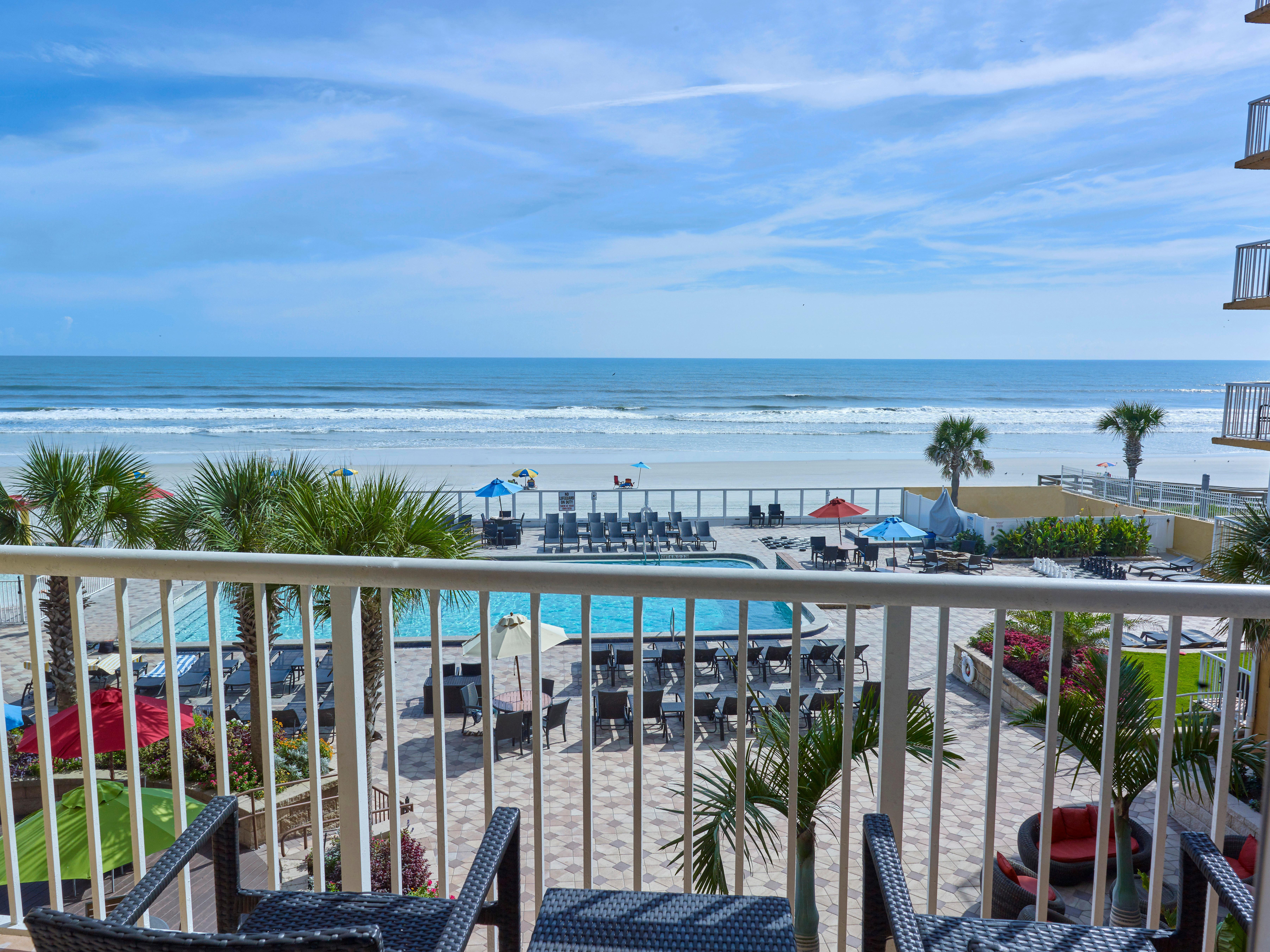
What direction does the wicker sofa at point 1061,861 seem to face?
toward the camera

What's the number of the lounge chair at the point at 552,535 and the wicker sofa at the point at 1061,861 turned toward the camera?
2

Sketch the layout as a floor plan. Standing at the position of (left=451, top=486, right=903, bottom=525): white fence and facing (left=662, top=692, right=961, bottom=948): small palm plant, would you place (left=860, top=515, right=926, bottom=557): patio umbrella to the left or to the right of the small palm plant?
left

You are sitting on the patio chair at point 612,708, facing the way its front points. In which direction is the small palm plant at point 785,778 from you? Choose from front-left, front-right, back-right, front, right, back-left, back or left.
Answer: back

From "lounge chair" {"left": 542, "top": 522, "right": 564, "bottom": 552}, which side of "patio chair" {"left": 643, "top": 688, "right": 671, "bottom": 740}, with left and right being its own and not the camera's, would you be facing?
front

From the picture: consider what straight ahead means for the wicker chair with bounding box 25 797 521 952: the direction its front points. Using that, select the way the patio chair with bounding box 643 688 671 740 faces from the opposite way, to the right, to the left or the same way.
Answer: the same way

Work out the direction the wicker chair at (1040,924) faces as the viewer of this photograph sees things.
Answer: facing away from the viewer and to the left of the viewer

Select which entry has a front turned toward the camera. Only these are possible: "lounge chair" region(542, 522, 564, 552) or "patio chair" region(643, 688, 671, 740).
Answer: the lounge chair

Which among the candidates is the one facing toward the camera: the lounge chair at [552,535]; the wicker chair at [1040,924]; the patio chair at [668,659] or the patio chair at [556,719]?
the lounge chair

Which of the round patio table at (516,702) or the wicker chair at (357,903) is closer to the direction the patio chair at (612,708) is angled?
the round patio table

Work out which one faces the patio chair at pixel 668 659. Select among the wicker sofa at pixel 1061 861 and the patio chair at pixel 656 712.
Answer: the patio chair at pixel 656 712

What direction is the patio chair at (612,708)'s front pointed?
away from the camera

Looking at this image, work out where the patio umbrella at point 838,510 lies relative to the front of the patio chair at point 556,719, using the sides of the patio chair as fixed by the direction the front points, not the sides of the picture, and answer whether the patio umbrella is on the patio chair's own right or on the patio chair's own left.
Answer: on the patio chair's own right

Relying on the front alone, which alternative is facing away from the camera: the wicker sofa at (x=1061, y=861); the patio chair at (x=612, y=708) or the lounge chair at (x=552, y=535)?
the patio chair

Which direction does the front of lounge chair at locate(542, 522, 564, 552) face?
toward the camera

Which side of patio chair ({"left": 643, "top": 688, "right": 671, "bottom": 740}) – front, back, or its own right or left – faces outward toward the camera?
back
